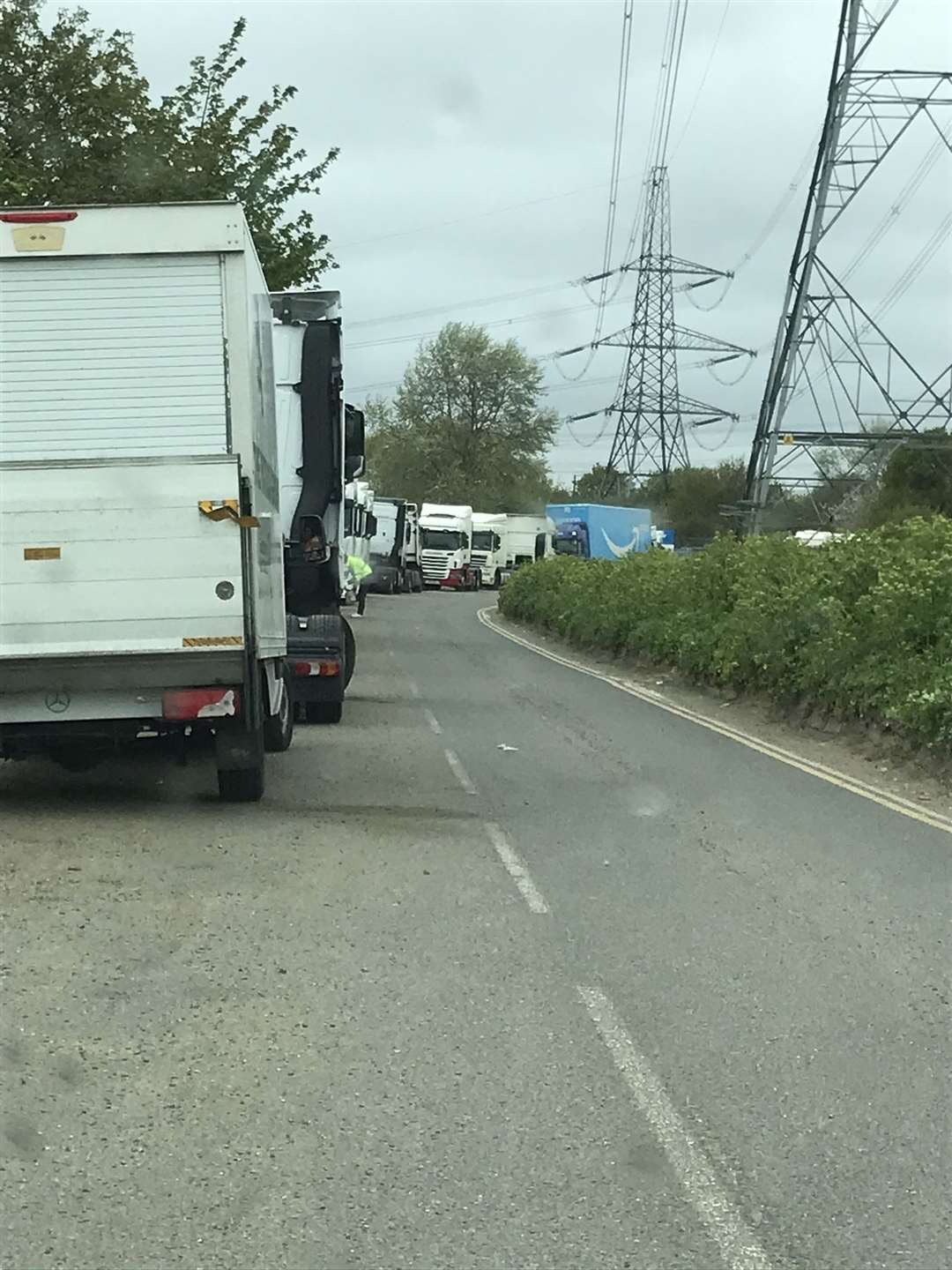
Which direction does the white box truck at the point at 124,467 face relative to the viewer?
away from the camera

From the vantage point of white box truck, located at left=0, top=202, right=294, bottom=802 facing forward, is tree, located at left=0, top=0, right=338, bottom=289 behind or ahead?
ahead

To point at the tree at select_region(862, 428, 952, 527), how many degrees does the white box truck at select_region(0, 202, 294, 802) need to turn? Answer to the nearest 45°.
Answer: approximately 45° to its right

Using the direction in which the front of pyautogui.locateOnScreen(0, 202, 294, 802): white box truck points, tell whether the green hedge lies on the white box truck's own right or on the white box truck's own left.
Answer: on the white box truck's own right

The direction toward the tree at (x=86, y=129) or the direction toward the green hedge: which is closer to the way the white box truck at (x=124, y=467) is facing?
the tree
